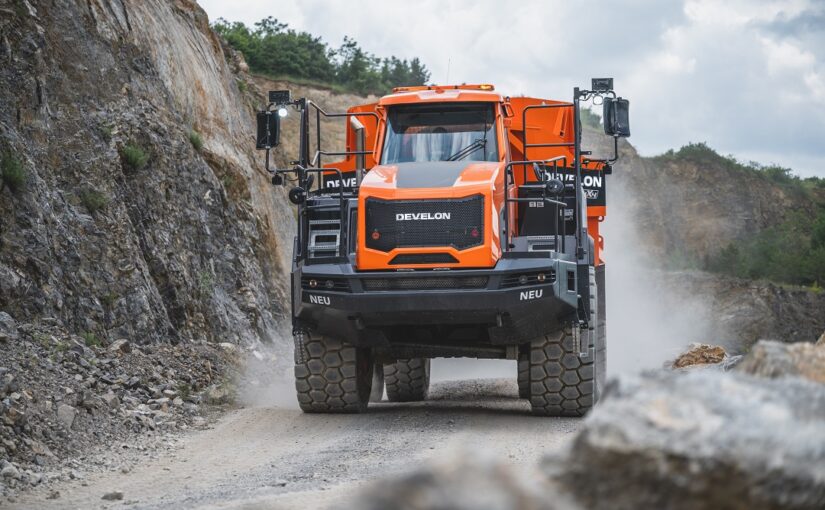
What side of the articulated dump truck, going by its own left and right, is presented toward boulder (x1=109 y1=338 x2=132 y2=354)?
right

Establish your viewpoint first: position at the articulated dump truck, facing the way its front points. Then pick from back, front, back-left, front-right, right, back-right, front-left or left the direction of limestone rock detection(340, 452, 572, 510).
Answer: front

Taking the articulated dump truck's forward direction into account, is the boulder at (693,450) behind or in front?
in front

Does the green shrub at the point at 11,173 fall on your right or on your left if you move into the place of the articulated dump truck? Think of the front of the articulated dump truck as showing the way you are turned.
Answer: on your right

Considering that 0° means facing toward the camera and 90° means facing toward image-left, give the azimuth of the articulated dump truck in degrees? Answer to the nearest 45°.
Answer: approximately 0°

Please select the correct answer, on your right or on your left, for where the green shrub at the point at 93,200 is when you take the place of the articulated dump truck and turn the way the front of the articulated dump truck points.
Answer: on your right

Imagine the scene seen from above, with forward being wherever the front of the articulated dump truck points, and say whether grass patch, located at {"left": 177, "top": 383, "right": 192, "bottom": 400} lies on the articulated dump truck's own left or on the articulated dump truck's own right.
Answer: on the articulated dump truck's own right

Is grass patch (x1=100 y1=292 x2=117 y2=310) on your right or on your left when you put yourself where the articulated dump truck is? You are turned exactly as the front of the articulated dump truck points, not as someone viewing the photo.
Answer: on your right

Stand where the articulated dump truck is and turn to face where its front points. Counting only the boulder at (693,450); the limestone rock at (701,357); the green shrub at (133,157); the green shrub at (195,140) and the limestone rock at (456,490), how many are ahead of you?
2

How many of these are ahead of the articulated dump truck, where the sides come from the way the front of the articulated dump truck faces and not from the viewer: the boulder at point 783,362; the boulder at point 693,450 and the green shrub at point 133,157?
2

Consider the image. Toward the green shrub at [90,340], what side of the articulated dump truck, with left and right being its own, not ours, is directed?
right

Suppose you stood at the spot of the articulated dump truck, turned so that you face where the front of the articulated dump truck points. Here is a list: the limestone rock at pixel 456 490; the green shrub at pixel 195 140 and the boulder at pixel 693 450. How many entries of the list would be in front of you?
2

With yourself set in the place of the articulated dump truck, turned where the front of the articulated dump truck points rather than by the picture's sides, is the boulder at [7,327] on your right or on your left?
on your right

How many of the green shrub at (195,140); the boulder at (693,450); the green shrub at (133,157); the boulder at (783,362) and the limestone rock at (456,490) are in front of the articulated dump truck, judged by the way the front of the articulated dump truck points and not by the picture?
3
